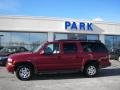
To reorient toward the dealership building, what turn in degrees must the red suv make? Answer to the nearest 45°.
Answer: approximately 90° to its right

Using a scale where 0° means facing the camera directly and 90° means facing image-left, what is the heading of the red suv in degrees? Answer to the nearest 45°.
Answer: approximately 90°
